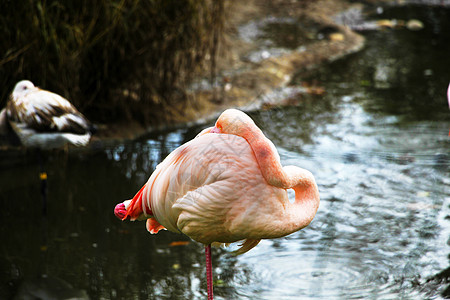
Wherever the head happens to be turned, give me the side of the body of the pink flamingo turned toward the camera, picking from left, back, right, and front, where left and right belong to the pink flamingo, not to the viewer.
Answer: right
